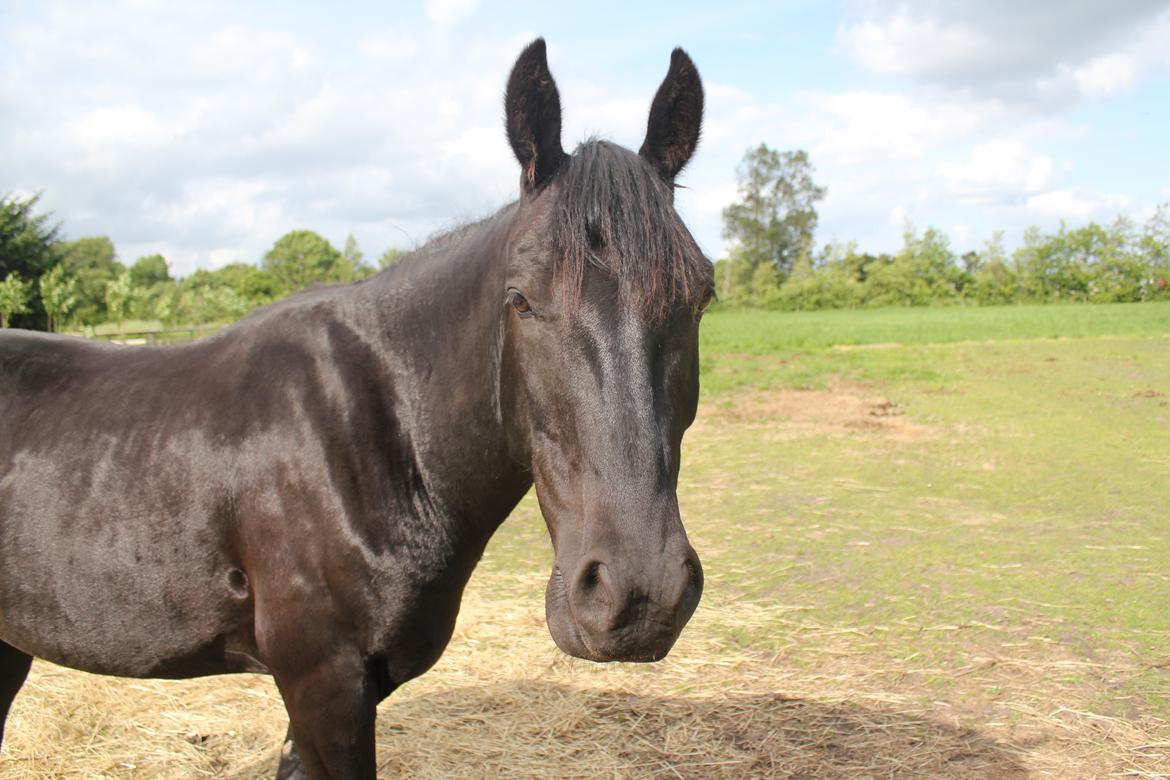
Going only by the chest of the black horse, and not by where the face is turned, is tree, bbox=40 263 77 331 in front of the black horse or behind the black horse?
behind

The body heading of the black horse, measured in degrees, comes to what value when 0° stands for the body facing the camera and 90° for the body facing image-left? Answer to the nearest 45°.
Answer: approximately 315°

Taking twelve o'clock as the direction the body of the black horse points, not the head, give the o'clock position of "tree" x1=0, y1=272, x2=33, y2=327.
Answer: The tree is roughly at 7 o'clock from the black horse.

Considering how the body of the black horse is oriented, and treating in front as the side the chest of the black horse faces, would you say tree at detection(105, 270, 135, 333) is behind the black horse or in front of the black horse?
behind

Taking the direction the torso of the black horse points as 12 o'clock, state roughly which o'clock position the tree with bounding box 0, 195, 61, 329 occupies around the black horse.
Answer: The tree is roughly at 7 o'clock from the black horse.
